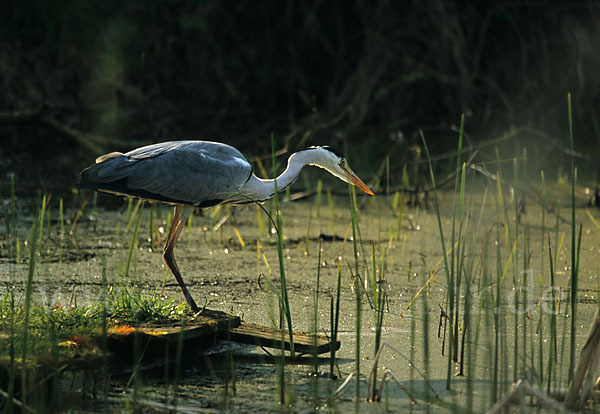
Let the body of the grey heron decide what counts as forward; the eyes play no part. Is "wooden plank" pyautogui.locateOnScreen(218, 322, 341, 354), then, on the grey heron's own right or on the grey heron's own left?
on the grey heron's own right

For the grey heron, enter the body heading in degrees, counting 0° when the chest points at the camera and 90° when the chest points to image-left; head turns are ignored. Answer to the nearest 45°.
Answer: approximately 270°
